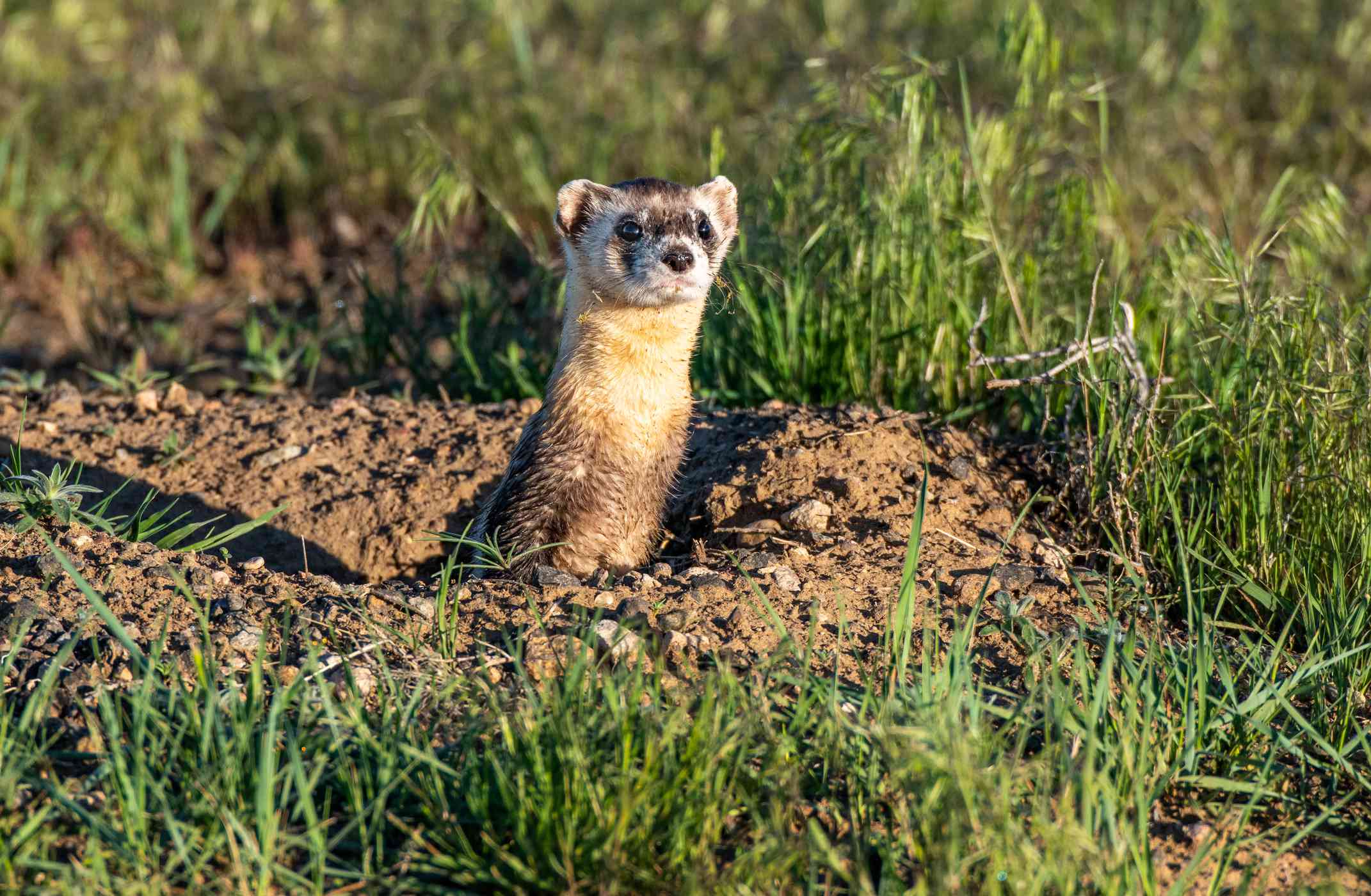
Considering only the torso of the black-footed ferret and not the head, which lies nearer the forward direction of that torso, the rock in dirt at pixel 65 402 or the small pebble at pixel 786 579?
the small pebble

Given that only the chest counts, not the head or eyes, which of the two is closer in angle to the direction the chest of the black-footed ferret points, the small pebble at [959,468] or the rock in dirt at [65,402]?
the small pebble

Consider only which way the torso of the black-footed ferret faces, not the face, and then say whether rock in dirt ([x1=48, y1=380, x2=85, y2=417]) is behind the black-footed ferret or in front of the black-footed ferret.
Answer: behind

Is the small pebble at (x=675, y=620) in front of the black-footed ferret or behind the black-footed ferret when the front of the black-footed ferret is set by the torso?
in front

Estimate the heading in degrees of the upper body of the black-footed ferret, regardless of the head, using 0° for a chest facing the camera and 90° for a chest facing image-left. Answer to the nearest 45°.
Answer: approximately 315°

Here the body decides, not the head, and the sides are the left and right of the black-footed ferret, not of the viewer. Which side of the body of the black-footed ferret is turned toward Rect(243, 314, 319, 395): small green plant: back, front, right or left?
back

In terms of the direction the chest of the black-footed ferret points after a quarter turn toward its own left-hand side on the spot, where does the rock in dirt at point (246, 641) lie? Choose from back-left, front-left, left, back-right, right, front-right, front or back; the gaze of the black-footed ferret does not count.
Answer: back

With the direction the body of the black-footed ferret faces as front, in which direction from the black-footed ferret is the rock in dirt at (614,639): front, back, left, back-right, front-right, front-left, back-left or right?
front-right

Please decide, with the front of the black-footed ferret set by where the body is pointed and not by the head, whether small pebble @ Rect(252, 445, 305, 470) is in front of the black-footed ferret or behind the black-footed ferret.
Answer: behind
